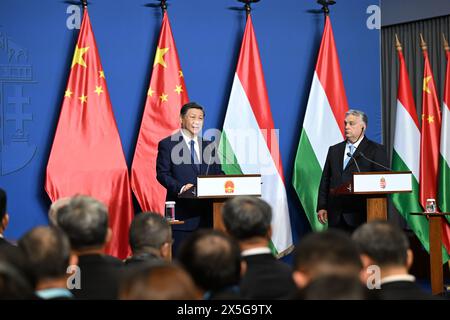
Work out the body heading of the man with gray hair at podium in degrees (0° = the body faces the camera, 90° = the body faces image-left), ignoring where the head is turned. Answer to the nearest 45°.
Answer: approximately 45°

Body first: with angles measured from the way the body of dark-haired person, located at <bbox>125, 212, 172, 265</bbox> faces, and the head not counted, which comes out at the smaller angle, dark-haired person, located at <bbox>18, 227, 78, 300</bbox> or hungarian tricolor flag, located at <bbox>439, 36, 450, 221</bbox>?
the hungarian tricolor flag

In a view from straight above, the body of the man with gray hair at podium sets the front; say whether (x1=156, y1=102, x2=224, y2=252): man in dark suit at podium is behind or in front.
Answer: in front

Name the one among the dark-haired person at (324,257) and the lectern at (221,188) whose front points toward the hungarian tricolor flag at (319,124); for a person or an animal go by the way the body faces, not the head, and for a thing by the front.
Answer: the dark-haired person

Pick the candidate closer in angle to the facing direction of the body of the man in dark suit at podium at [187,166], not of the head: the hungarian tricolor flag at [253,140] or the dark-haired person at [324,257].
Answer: the dark-haired person

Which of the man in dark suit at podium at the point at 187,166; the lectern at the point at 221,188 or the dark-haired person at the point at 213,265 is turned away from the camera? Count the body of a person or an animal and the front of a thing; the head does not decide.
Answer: the dark-haired person

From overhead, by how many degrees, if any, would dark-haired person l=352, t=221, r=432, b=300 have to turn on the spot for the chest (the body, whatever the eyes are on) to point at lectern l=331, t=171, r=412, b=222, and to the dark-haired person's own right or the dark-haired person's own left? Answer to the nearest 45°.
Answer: approximately 45° to the dark-haired person's own right

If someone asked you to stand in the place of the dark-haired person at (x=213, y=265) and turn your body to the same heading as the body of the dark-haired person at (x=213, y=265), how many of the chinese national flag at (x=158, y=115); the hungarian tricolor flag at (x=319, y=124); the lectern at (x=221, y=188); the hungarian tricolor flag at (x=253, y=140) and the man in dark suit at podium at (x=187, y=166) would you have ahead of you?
5

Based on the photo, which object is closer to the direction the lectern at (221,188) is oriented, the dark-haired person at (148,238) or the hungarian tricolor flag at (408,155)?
the dark-haired person

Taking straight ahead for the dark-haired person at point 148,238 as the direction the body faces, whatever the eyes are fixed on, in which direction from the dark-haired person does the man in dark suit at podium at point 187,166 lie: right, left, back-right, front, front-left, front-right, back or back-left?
front-left

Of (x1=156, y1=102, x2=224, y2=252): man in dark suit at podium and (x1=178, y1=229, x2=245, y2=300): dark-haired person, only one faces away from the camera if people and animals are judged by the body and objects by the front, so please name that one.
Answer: the dark-haired person

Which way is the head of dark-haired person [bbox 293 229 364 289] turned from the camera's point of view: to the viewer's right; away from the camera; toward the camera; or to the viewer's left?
away from the camera

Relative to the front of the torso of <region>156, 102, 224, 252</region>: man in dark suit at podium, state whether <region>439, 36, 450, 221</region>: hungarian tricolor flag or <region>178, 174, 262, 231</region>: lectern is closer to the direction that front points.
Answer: the lectern

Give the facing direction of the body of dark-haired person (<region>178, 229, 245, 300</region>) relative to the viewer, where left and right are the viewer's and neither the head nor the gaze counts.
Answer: facing away from the viewer

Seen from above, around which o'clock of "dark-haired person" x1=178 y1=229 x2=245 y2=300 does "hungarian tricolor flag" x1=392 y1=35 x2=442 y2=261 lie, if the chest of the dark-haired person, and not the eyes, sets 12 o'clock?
The hungarian tricolor flag is roughly at 1 o'clock from the dark-haired person.

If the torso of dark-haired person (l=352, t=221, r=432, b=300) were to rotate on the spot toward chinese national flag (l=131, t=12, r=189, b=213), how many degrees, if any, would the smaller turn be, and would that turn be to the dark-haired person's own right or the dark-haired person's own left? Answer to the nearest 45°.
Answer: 0° — they already face it
